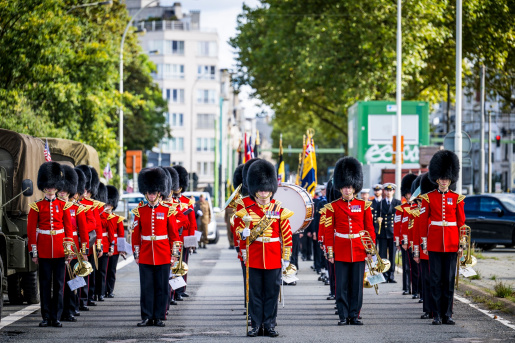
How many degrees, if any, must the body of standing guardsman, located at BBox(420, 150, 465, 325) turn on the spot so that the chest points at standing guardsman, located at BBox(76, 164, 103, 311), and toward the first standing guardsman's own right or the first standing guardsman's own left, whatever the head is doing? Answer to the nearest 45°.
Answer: approximately 90° to the first standing guardsman's own right

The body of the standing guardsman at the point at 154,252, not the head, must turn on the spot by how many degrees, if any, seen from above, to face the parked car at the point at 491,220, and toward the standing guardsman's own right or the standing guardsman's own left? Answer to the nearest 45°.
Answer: approximately 135° to the standing guardsman's own left

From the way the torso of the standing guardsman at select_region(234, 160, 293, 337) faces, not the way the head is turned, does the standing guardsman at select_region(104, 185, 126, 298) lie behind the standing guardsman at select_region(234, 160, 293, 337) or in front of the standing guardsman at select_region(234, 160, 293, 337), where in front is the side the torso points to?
behind
